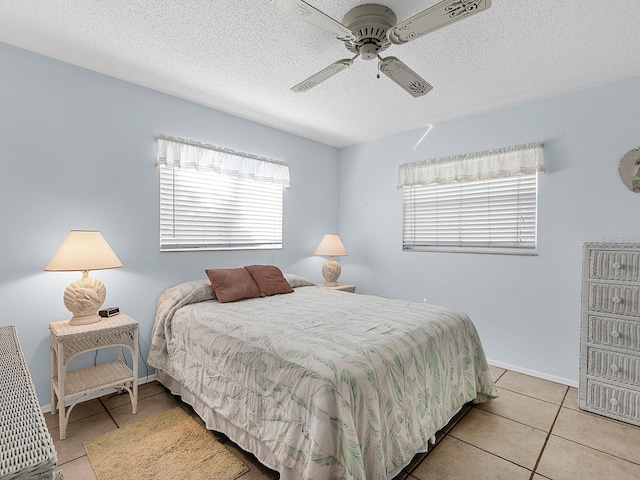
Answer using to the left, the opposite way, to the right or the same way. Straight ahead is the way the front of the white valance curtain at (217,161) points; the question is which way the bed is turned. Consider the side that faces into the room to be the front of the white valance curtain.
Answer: the same way

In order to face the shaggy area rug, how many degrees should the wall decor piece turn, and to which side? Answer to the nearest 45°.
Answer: approximately 45° to its right

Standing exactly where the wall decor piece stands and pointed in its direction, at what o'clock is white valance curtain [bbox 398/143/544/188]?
The white valance curtain is roughly at 3 o'clock from the wall decor piece.

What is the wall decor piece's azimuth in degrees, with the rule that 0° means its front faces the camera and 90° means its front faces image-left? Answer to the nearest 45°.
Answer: approximately 0°

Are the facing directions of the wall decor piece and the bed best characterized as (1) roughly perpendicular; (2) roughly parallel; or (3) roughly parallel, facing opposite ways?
roughly perpendicular

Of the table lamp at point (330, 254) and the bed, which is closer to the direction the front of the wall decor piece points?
the bed

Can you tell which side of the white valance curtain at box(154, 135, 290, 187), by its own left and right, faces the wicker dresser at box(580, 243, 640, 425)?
front

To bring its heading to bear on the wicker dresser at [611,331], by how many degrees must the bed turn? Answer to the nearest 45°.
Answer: approximately 45° to its left

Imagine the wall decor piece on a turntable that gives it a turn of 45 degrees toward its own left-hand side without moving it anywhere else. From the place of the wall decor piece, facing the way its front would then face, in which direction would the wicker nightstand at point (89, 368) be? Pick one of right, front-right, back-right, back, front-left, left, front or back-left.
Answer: right

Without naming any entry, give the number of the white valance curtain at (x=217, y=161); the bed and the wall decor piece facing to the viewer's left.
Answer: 0

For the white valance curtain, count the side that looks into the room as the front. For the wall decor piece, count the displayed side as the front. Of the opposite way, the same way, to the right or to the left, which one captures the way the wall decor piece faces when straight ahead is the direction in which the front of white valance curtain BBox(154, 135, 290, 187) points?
to the right

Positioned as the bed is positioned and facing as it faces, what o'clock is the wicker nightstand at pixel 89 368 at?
The wicker nightstand is roughly at 5 o'clock from the bed.

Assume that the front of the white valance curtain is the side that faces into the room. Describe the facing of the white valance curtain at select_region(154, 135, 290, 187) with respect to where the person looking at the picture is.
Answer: facing the viewer and to the right of the viewer

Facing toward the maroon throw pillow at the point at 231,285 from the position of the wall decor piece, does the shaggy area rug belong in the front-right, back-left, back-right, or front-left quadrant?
front-left

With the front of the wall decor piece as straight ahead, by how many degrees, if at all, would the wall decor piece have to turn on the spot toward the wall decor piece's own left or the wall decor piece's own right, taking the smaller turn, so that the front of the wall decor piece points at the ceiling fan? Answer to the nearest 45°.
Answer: approximately 45° to the wall decor piece's own right
